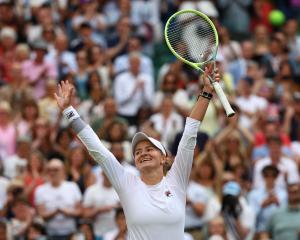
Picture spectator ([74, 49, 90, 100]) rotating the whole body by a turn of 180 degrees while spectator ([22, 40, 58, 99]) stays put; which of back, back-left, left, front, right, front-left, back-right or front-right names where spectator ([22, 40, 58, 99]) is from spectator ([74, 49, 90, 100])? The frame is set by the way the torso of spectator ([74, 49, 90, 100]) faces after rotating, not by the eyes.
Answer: left

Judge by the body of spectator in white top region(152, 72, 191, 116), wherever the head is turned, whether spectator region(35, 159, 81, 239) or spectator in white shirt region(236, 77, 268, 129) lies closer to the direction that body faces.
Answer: the spectator region(35, 159, 81, 239)

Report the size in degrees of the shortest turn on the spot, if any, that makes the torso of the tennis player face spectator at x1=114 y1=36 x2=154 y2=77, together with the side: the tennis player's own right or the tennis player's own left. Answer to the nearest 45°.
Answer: approximately 180°

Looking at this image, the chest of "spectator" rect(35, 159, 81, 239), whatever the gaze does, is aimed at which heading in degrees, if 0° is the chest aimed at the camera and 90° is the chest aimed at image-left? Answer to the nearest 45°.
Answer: approximately 0°

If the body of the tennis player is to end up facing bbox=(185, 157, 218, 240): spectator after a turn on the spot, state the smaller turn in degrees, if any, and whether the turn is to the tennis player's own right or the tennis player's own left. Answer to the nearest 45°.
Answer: approximately 180°

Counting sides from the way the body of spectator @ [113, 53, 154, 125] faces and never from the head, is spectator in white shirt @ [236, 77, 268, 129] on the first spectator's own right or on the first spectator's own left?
on the first spectator's own left

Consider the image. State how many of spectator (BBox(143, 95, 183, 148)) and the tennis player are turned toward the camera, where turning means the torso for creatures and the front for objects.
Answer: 2

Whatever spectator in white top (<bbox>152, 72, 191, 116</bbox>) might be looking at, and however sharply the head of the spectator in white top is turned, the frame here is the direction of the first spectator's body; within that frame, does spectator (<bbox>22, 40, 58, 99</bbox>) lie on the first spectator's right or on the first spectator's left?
on the first spectator's right
